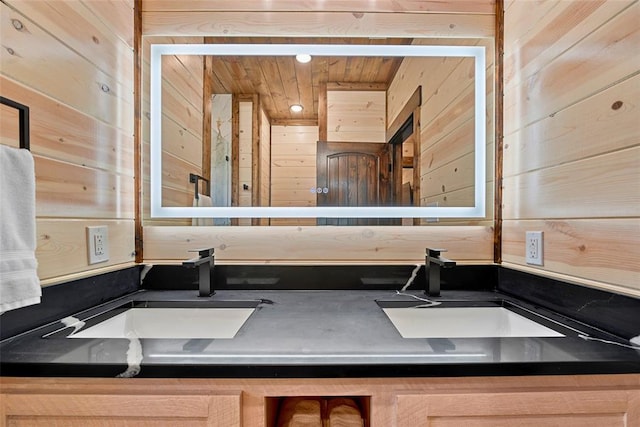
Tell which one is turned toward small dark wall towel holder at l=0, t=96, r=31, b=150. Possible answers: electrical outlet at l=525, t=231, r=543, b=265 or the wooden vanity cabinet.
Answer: the electrical outlet

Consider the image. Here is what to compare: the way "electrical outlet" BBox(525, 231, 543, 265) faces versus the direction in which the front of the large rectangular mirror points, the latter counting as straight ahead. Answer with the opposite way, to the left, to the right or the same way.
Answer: to the right

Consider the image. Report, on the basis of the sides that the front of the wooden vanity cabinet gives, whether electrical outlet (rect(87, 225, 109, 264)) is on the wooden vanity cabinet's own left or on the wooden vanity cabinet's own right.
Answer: on the wooden vanity cabinet's own right

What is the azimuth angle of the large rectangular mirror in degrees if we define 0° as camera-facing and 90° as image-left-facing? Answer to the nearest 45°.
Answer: approximately 0°

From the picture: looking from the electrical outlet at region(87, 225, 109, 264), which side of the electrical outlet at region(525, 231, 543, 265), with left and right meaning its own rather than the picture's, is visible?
front

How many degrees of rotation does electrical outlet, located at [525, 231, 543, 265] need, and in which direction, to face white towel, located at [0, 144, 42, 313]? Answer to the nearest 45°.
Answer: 0° — it already faces it

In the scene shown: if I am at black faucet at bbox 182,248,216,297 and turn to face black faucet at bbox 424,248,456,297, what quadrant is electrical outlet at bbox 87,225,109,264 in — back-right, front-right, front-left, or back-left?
back-right

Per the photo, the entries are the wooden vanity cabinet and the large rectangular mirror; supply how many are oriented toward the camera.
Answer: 2
